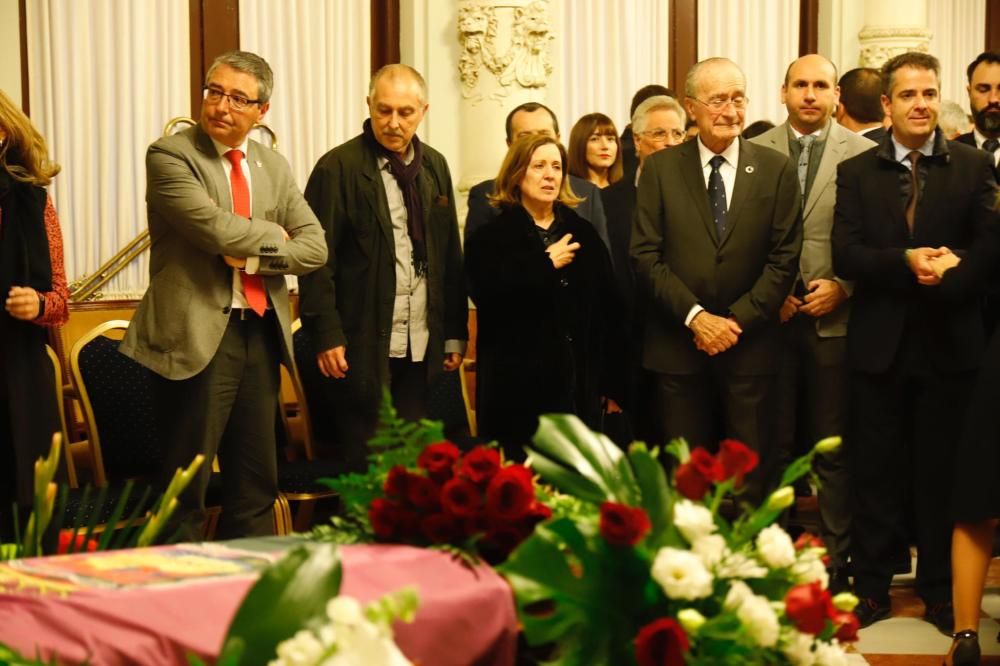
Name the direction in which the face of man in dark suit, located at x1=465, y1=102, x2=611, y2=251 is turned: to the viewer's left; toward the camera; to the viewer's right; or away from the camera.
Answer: toward the camera

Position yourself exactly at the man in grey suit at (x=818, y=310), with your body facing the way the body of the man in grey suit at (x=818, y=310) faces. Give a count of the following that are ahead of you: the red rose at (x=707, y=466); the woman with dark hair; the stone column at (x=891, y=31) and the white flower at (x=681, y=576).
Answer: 2

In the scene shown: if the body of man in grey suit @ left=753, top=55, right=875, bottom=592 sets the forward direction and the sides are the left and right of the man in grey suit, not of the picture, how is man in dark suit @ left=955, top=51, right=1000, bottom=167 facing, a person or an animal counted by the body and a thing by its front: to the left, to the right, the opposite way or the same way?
the same way

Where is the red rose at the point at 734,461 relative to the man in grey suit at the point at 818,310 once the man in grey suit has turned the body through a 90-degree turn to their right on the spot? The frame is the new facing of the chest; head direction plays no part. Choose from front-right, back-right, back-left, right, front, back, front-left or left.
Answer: left

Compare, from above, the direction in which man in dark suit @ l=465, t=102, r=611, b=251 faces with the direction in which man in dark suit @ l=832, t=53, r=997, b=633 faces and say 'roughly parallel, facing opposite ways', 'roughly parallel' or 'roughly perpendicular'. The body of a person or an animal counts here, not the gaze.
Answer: roughly parallel

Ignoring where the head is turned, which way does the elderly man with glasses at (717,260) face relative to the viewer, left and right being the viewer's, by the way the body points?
facing the viewer

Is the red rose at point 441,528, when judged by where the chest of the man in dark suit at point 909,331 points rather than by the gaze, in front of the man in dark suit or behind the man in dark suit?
in front

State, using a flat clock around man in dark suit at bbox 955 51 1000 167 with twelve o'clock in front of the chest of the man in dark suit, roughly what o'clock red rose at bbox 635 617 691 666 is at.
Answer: The red rose is roughly at 12 o'clock from the man in dark suit.

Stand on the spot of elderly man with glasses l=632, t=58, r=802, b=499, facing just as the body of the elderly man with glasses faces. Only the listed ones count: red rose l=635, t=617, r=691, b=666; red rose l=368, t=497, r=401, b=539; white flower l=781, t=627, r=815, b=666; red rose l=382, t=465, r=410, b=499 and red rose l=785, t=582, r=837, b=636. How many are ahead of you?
5

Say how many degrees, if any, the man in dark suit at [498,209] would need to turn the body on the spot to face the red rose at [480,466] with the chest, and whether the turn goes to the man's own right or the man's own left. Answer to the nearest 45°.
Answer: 0° — they already face it

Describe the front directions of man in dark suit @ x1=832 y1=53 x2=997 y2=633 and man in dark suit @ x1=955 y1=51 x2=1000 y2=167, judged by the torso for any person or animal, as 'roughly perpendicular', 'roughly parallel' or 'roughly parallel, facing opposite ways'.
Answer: roughly parallel

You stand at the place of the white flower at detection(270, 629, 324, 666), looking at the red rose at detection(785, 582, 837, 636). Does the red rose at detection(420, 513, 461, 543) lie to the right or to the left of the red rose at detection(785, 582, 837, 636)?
left

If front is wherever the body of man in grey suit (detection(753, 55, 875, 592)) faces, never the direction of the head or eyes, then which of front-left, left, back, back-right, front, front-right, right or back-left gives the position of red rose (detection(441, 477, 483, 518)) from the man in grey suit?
front

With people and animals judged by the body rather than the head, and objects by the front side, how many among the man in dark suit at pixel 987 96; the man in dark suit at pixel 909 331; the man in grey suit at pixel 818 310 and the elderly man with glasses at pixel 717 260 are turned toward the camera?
4

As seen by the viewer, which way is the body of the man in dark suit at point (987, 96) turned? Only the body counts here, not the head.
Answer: toward the camera

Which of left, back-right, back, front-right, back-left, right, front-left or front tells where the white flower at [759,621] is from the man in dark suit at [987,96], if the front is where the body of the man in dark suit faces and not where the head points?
front

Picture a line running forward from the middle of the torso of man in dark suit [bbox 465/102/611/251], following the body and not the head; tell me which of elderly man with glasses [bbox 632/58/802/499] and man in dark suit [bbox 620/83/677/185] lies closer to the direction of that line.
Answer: the elderly man with glasses

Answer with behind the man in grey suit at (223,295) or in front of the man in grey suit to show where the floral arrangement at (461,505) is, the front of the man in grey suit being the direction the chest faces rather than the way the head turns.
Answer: in front
